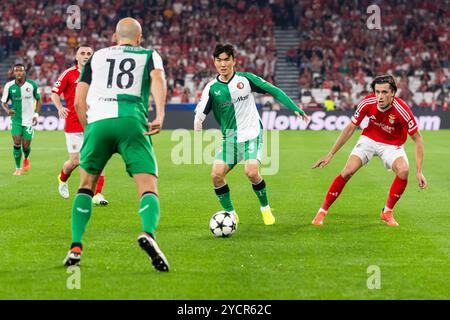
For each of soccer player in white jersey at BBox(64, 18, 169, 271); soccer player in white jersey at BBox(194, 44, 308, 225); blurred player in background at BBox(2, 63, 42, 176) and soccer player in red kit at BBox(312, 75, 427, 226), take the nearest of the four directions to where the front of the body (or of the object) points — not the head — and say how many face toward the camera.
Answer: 3

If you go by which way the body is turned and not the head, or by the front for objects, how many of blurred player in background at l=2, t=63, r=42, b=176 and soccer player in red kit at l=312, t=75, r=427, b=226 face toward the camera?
2

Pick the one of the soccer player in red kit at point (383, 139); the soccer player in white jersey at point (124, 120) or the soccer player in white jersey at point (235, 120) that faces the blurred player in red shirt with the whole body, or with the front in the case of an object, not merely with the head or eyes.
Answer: the soccer player in white jersey at point (124, 120)

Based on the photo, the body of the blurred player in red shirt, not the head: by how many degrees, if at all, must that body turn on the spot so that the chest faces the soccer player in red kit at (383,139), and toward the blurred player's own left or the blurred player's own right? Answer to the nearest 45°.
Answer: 0° — they already face them

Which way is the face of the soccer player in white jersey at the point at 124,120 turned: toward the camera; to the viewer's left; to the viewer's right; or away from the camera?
away from the camera

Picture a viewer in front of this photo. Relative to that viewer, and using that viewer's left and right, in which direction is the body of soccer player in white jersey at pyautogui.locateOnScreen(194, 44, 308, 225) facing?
facing the viewer

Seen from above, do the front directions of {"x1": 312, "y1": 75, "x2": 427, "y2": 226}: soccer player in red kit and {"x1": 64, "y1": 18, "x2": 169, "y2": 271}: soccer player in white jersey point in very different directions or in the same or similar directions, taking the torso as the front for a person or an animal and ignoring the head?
very different directions

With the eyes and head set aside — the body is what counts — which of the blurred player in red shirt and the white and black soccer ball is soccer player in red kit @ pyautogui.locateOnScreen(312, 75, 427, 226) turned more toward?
the white and black soccer ball

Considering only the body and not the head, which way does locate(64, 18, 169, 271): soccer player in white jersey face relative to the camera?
away from the camera

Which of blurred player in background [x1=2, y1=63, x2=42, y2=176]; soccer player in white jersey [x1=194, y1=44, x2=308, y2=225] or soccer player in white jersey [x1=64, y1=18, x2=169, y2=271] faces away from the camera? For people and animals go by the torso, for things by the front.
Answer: soccer player in white jersey [x1=64, y1=18, x2=169, y2=271]

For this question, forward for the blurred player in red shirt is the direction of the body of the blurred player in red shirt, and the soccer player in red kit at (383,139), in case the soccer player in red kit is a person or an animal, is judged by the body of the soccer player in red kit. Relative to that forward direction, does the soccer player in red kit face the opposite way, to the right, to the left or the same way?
to the right

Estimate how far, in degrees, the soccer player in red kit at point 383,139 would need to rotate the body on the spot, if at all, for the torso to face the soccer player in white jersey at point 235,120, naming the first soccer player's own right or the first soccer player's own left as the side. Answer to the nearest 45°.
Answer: approximately 90° to the first soccer player's own right

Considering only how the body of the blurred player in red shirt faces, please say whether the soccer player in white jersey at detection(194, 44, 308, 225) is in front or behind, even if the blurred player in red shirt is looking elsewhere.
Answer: in front

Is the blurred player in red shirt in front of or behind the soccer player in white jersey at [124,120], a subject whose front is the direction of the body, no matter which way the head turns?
in front

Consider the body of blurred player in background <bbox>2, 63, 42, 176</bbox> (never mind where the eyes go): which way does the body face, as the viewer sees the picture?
toward the camera
